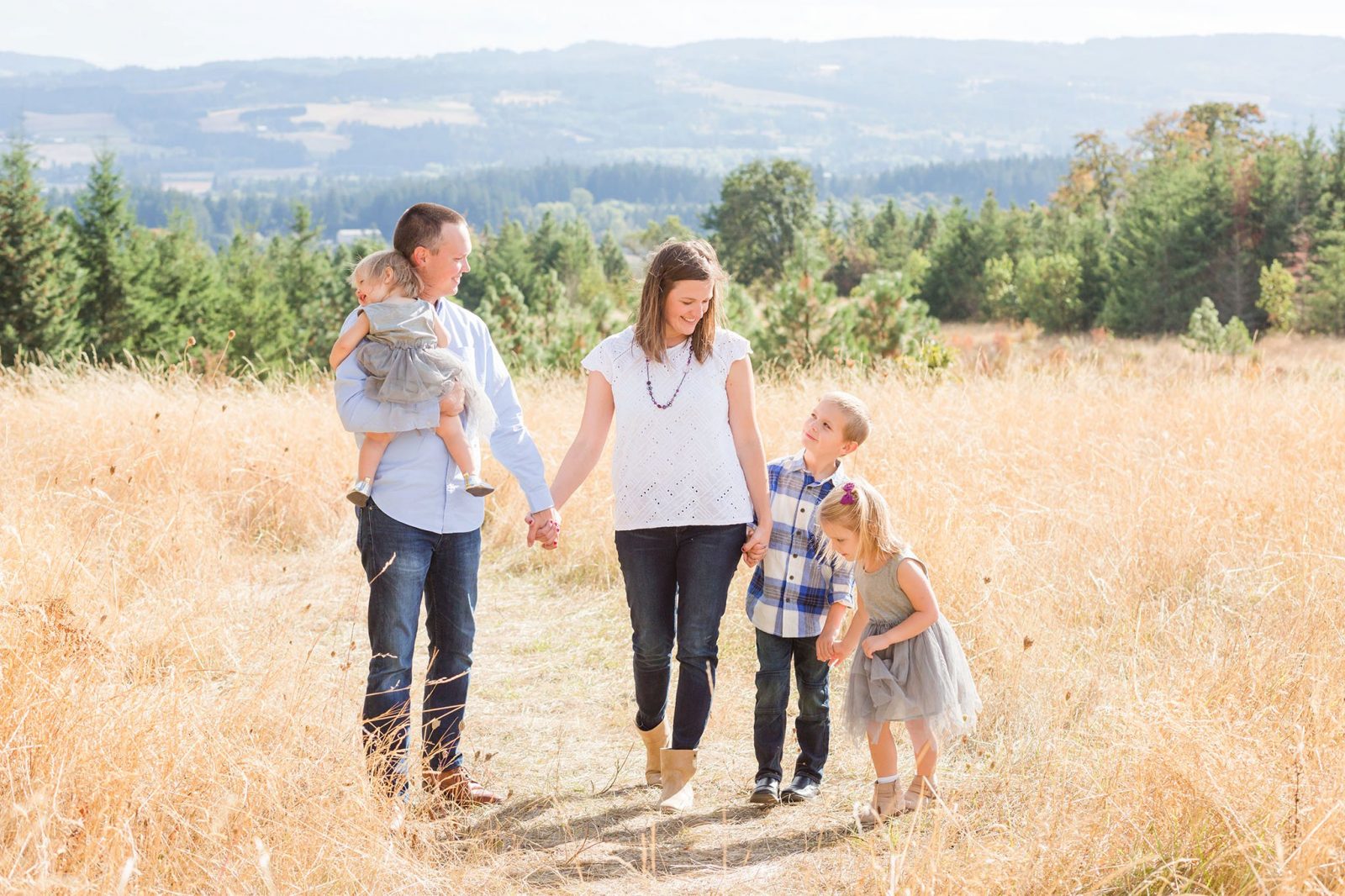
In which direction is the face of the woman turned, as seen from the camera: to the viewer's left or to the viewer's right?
to the viewer's right

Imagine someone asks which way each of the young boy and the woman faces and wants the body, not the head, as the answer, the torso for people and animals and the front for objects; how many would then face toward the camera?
2

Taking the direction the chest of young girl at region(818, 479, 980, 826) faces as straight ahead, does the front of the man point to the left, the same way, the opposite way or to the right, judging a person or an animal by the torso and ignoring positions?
to the left

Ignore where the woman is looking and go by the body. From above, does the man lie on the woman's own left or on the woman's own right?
on the woman's own right

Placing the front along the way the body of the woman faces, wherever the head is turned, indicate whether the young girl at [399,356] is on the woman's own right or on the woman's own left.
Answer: on the woman's own right

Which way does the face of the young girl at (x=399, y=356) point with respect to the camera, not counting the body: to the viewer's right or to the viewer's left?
to the viewer's left

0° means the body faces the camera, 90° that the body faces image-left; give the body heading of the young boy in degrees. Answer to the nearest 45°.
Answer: approximately 0°

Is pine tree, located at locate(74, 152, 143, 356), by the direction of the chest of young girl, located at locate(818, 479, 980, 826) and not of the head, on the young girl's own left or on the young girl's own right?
on the young girl's own right

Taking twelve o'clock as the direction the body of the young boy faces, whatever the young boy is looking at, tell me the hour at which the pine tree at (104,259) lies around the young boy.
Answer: The pine tree is roughly at 5 o'clock from the young boy.

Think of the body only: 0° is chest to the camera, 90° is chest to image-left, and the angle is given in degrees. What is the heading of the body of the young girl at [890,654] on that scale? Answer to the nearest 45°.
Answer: approximately 45°

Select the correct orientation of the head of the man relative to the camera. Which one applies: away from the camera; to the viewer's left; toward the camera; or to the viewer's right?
to the viewer's right
